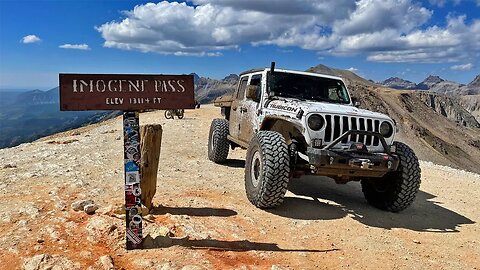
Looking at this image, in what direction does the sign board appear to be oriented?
toward the camera

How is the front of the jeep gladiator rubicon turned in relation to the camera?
facing the viewer and to the right of the viewer

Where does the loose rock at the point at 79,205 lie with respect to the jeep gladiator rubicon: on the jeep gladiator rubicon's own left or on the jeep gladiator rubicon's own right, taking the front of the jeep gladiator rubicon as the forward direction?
on the jeep gladiator rubicon's own right

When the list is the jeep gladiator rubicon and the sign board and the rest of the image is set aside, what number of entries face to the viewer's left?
0

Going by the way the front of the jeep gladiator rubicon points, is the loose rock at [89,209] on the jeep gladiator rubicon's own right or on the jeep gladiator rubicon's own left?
on the jeep gladiator rubicon's own right

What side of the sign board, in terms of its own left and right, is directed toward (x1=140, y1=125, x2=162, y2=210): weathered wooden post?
back

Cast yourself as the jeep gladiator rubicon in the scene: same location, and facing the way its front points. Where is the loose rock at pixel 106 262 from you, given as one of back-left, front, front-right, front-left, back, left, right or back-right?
right

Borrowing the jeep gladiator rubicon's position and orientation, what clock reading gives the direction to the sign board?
The sign board is roughly at 3 o'clock from the jeep gladiator rubicon.

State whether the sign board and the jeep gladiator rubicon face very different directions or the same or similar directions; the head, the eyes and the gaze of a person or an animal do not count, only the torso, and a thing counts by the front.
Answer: same or similar directions

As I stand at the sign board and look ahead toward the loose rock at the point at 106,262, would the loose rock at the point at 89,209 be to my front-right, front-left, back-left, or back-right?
back-right
